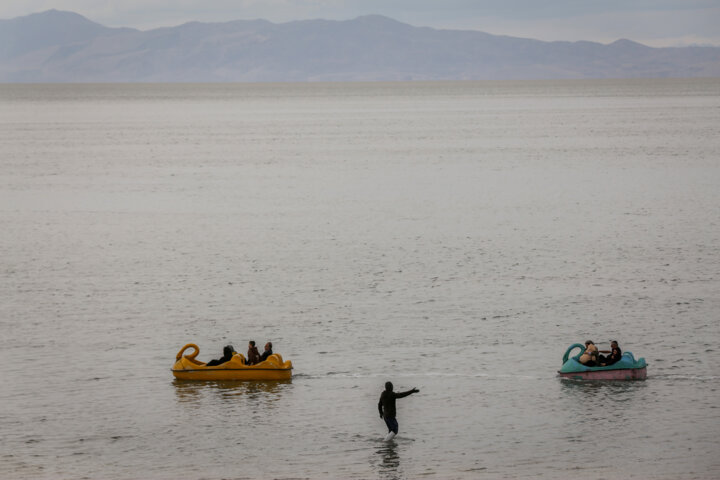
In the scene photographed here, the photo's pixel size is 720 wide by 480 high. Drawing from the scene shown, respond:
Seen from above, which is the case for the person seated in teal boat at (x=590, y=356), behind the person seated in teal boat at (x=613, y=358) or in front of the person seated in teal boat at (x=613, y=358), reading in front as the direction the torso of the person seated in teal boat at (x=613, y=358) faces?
in front

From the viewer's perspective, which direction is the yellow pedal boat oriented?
to the viewer's left

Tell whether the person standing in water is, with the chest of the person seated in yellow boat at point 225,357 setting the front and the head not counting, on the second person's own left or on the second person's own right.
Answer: on the second person's own left

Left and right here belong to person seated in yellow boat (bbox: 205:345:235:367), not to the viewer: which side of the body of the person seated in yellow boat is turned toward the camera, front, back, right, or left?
left

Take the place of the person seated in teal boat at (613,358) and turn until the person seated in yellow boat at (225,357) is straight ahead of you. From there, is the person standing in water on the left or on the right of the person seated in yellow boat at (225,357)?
left

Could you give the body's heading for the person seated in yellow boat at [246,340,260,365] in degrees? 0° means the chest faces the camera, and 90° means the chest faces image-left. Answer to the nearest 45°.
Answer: approximately 90°

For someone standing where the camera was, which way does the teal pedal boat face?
facing to the left of the viewer

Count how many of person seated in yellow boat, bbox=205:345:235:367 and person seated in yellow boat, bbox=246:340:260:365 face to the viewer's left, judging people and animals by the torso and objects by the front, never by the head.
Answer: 2

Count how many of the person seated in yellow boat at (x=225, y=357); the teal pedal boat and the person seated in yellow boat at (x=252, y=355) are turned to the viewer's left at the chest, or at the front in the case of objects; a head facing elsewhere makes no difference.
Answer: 3

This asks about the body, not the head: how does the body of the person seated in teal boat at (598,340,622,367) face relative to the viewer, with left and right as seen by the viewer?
facing to the left of the viewer

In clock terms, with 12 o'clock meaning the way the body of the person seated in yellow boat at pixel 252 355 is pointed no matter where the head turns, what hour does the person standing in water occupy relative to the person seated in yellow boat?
The person standing in water is roughly at 8 o'clock from the person seated in yellow boat.

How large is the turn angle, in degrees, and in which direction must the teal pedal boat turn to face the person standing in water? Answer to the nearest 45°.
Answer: approximately 45° to its left

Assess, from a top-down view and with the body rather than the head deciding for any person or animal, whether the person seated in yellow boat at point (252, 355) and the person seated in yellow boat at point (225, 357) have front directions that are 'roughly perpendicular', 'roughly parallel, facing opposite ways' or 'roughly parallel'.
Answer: roughly parallel

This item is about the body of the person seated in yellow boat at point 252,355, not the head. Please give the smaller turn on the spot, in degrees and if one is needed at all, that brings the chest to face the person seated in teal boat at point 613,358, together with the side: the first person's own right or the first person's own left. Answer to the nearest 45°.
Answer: approximately 180°

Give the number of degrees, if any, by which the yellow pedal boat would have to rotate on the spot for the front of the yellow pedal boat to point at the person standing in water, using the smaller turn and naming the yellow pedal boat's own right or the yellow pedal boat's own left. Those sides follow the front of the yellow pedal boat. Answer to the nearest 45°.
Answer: approximately 135° to the yellow pedal boat's own left

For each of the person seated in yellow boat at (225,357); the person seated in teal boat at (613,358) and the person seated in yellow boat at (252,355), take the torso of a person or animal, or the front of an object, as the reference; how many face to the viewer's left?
3
